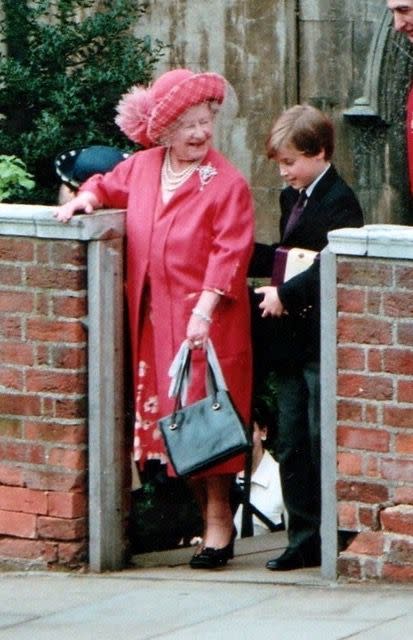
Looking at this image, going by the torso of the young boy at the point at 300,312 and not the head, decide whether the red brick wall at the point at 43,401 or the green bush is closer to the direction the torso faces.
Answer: the red brick wall

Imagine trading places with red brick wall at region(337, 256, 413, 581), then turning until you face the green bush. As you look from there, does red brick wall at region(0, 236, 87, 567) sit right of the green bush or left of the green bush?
left

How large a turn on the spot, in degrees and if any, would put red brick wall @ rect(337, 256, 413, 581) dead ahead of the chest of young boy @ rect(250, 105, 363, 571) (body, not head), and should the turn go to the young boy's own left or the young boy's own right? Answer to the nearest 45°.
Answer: approximately 90° to the young boy's own left

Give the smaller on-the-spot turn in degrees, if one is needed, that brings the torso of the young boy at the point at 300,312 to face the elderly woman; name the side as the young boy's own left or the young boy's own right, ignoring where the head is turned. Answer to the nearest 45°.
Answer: approximately 45° to the young boy's own right

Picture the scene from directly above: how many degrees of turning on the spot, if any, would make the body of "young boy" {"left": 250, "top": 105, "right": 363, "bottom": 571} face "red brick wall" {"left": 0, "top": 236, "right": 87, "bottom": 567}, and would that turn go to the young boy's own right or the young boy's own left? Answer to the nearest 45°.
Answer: approximately 45° to the young boy's own right

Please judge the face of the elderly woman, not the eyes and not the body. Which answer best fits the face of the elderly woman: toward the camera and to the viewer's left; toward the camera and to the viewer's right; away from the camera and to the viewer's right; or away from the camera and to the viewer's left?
toward the camera and to the viewer's right

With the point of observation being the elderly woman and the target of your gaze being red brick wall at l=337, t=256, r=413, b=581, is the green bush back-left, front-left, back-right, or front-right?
back-left

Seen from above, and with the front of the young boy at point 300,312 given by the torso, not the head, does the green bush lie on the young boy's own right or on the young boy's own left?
on the young boy's own right

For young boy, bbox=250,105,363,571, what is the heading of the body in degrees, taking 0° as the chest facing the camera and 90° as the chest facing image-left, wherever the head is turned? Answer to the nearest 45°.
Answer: approximately 45°
